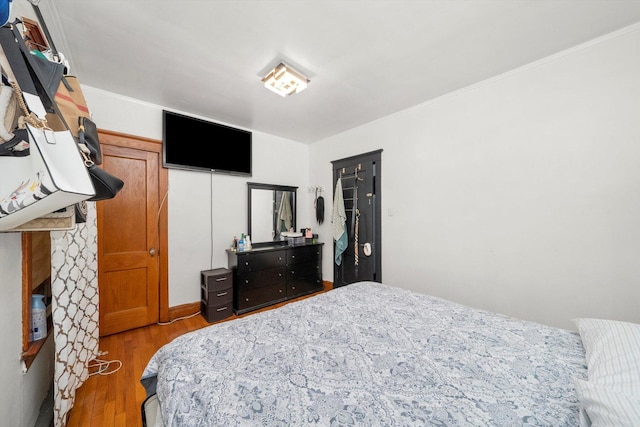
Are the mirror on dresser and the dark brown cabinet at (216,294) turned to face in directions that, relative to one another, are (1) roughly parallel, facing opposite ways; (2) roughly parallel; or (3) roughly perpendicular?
roughly parallel

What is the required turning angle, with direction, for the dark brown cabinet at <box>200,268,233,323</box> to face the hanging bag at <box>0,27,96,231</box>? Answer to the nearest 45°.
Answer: approximately 45° to its right

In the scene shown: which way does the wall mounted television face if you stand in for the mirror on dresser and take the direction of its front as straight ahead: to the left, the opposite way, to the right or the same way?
the same way

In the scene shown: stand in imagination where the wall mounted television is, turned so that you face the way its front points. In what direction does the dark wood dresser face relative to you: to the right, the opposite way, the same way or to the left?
the same way

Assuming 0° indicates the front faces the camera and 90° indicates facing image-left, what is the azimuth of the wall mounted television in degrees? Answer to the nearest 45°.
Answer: approximately 315°

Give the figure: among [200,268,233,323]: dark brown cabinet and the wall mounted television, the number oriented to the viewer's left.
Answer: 0

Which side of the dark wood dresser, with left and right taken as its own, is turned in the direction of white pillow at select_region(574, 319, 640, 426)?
front

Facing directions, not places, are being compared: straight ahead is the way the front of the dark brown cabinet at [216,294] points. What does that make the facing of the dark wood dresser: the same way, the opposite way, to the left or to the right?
the same way

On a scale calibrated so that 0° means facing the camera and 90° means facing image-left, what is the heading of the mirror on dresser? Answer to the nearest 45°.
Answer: approximately 315°

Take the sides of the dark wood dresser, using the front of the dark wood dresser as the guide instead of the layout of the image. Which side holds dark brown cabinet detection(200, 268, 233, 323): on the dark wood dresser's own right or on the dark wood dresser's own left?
on the dark wood dresser's own right

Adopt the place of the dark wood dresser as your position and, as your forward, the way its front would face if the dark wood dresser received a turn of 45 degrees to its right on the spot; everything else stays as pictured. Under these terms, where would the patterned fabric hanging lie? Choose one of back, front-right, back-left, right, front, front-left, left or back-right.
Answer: front-right

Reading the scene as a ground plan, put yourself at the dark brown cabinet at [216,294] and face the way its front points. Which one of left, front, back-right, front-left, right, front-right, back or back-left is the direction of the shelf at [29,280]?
right

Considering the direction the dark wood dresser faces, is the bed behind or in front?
in front

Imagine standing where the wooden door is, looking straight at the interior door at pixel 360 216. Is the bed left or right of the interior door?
right

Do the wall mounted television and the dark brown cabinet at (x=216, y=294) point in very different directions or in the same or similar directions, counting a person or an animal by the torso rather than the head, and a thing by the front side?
same or similar directions

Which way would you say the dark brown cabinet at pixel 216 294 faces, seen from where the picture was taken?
facing the viewer and to the right of the viewer
